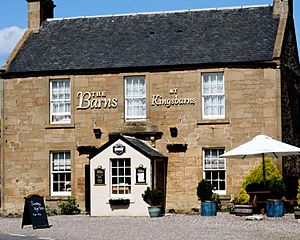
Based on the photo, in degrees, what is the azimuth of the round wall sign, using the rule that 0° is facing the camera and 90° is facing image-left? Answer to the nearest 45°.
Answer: approximately 0°

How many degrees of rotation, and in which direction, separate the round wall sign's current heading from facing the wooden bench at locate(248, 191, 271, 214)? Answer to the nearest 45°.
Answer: approximately 45° to its left

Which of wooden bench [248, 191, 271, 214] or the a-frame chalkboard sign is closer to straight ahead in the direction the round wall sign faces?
the a-frame chalkboard sign

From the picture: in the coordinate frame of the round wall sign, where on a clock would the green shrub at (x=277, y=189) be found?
The green shrub is roughly at 10 o'clock from the round wall sign.

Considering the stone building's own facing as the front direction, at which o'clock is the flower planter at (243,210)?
The flower planter is roughly at 11 o'clock from the stone building.

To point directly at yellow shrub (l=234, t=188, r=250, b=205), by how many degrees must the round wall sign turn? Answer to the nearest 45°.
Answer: approximately 45° to its left

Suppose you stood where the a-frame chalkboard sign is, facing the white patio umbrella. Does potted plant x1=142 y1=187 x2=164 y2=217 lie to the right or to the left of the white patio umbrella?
left

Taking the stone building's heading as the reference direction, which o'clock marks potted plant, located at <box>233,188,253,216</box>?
The potted plant is roughly at 11 o'clock from the stone building.

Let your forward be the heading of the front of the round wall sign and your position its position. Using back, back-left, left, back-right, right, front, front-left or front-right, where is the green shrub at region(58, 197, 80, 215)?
back-right

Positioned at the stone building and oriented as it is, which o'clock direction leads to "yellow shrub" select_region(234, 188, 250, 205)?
The yellow shrub is roughly at 11 o'clock from the stone building.

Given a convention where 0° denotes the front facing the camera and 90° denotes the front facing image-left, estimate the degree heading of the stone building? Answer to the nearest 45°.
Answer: approximately 0°
